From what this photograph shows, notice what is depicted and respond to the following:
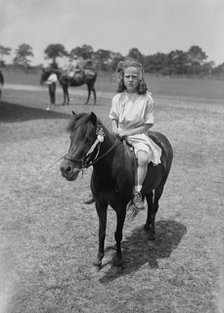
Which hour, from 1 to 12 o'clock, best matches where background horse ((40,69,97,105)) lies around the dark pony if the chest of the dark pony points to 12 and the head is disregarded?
The background horse is roughly at 4 o'clock from the dark pony.

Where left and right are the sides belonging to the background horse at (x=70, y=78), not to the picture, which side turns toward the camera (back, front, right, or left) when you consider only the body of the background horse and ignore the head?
left

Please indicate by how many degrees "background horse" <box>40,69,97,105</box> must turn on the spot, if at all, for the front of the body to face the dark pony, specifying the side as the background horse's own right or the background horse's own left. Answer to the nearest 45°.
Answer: approximately 90° to the background horse's own left

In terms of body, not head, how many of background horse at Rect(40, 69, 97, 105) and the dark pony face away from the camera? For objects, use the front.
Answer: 0

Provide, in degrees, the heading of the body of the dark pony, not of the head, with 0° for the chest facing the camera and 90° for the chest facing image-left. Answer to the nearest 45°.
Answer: approximately 45°
